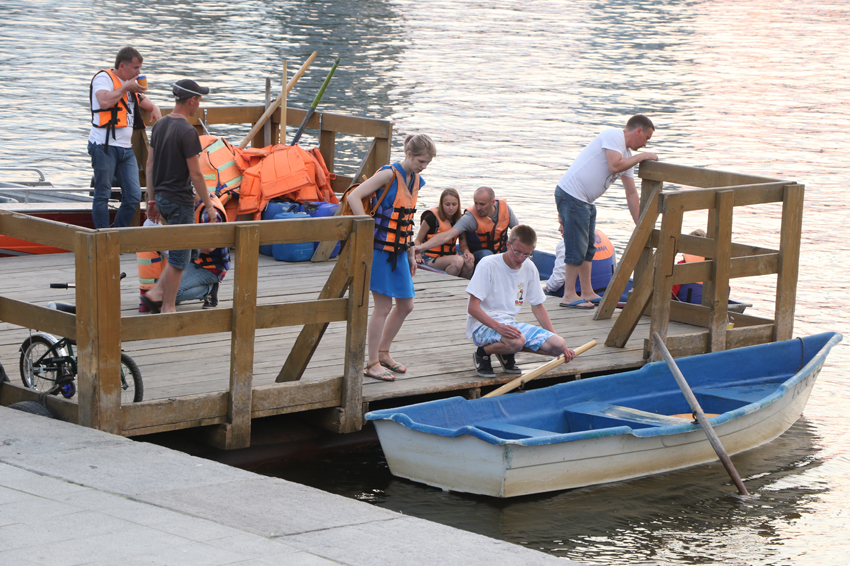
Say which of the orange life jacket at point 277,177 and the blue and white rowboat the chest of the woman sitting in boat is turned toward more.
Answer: the blue and white rowboat

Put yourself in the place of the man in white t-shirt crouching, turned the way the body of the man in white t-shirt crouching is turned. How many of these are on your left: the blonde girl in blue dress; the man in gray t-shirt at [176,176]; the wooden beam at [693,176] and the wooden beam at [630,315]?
2

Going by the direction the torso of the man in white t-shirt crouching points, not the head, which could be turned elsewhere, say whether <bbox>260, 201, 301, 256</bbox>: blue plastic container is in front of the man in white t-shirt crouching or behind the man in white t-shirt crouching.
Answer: behind

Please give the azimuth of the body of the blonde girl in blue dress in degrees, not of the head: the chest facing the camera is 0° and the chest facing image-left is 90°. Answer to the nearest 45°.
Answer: approximately 315°

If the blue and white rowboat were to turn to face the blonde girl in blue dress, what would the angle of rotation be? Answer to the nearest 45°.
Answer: approximately 135° to its left

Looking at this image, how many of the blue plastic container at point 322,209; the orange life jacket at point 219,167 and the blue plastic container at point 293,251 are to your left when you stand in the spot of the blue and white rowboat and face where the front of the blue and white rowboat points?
3

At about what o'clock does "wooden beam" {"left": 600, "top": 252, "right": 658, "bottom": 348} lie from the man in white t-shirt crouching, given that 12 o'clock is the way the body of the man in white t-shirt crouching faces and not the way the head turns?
The wooden beam is roughly at 9 o'clock from the man in white t-shirt crouching.

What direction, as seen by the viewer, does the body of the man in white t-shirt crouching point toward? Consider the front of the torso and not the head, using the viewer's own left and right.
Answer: facing the viewer and to the right of the viewer

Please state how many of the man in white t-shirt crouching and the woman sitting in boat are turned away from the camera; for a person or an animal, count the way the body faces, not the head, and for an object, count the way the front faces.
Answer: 0

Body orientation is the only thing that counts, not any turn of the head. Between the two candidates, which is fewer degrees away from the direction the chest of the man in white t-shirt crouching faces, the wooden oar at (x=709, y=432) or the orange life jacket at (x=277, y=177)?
the wooden oar

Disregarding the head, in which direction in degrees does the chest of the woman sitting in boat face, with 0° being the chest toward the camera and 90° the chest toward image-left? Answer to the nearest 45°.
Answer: approximately 315°

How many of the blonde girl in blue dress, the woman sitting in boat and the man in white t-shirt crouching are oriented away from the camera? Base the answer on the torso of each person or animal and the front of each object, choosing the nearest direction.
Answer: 0
